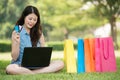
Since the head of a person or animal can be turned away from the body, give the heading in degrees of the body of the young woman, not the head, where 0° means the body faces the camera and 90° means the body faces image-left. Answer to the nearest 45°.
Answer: approximately 0°

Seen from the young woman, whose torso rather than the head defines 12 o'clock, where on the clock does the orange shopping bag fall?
The orange shopping bag is roughly at 9 o'clock from the young woman.

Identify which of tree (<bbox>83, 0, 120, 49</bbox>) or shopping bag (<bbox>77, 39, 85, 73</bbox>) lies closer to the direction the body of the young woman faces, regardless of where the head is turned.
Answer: the shopping bag

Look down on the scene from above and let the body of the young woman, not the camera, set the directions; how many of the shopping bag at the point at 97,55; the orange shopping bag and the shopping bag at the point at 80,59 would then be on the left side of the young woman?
3

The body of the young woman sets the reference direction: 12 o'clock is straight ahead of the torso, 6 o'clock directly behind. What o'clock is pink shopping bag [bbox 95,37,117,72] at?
The pink shopping bag is roughly at 9 o'clock from the young woman.

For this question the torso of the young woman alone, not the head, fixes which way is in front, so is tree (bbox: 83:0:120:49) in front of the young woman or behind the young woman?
behind

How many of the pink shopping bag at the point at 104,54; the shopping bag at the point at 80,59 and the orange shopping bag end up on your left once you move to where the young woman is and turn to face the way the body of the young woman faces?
3

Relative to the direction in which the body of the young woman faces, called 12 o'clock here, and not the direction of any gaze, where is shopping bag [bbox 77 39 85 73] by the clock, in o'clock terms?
The shopping bag is roughly at 9 o'clock from the young woman.
